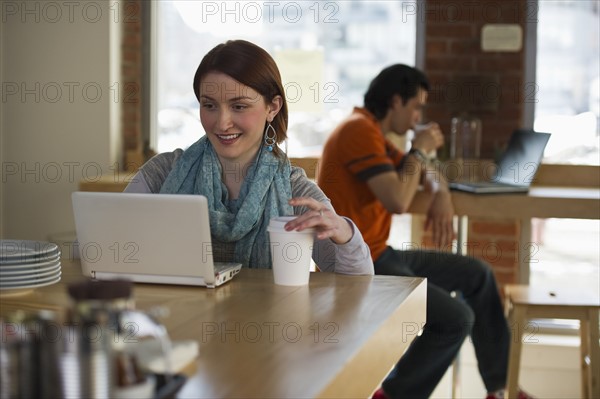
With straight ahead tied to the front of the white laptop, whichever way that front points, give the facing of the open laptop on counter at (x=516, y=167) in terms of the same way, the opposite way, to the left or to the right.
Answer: to the left

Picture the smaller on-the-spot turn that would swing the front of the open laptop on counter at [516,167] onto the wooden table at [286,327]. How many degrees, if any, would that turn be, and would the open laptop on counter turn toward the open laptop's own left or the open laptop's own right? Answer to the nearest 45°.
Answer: approximately 45° to the open laptop's own left

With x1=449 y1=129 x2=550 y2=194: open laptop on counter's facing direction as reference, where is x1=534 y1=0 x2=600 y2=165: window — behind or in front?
behind

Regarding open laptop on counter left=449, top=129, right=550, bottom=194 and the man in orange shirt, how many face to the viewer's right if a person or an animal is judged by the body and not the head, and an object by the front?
1

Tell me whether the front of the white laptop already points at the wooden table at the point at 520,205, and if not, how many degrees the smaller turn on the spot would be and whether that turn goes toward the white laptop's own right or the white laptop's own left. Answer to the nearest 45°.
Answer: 0° — it already faces it

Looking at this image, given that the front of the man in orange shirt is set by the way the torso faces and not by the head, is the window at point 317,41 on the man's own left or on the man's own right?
on the man's own left

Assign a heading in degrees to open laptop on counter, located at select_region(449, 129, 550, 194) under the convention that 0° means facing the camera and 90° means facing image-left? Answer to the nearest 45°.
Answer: approximately 45°

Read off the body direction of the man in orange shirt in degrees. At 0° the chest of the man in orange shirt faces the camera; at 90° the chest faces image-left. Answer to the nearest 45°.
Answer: approximately 270°

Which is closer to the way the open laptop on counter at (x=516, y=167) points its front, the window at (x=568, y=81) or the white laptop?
the white laptop

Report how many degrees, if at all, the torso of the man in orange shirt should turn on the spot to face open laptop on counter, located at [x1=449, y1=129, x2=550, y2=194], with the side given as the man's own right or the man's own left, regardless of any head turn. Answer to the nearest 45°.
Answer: approximately 45° to the man's own left

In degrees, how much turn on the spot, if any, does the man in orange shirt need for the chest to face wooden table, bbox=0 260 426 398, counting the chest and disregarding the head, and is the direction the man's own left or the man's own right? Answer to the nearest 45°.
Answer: approximately 90° to the man's own right

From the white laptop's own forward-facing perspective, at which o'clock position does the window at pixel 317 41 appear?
The window is roughly at 11 o'clock from the white laptop.

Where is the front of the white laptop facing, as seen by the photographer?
facing away from the viewer and to the right of the viewer

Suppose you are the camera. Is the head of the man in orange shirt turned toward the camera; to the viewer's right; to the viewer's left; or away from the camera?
to the viewer's right
